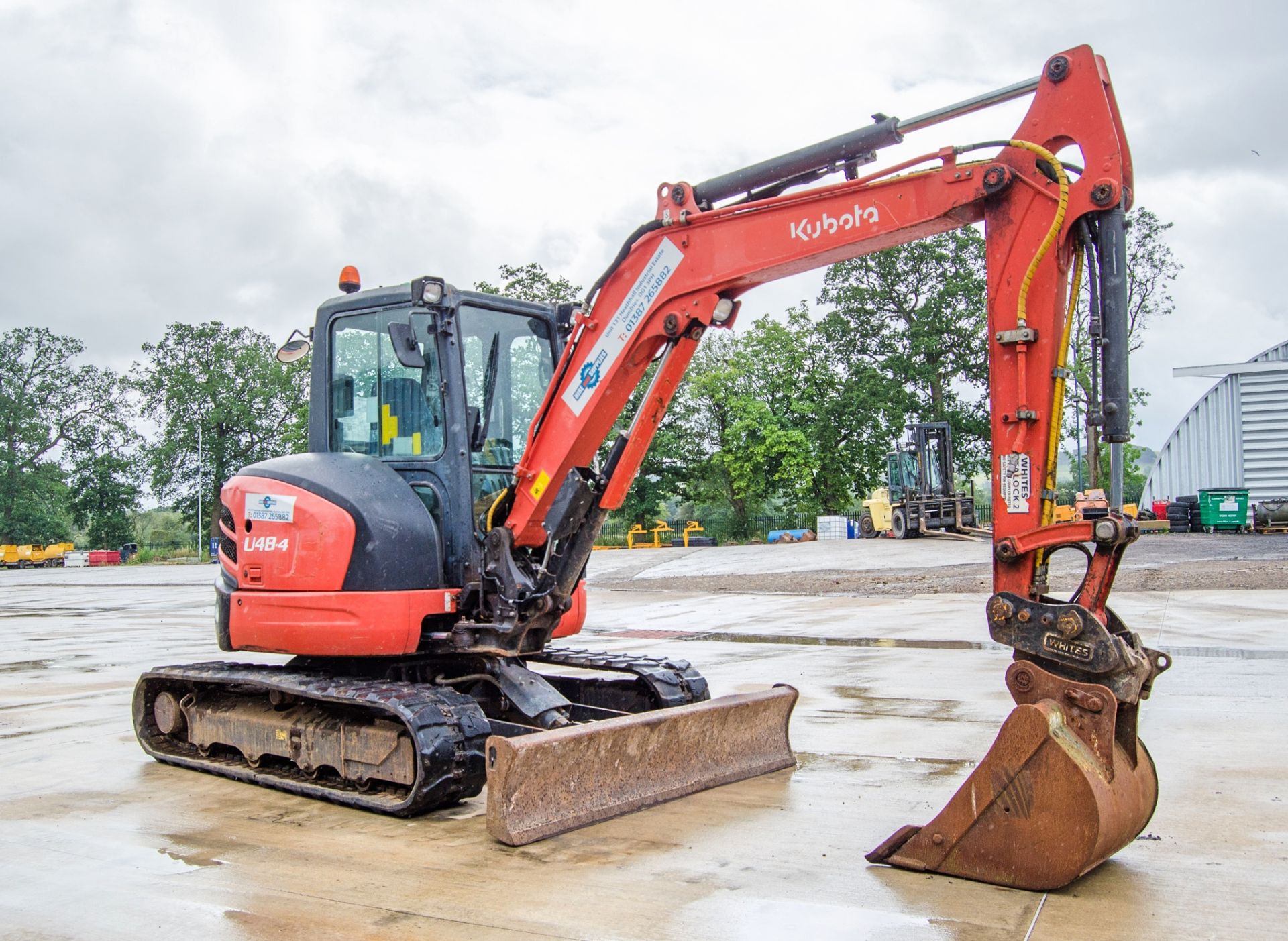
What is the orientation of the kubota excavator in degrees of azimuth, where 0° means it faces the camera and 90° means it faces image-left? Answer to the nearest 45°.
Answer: approximately 315°

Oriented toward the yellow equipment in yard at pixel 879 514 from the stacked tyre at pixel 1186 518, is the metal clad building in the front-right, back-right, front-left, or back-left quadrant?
back-right

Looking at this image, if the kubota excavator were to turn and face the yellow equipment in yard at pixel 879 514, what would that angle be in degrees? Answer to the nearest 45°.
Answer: approximately 135° to its left

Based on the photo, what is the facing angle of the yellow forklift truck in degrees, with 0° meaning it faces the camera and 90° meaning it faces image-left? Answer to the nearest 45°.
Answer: approximately 315°

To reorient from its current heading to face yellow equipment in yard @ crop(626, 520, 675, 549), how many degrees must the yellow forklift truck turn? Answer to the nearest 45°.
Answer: approximately 180°

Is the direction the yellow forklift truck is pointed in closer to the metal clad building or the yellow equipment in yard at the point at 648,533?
the metal clad building

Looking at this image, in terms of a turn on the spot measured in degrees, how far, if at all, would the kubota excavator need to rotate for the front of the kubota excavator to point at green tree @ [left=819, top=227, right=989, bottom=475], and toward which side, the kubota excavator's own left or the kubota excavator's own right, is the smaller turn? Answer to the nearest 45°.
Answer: approximately 135° to the kubota excavator's own left
